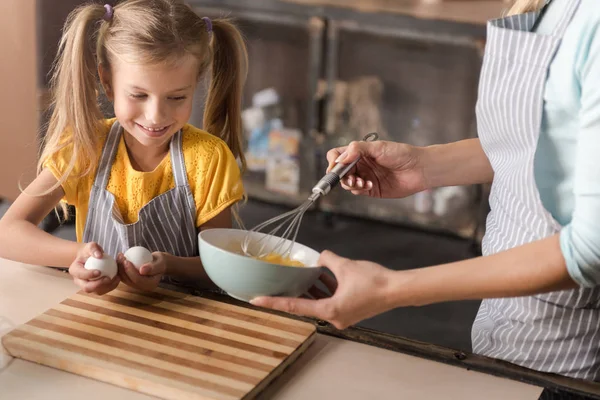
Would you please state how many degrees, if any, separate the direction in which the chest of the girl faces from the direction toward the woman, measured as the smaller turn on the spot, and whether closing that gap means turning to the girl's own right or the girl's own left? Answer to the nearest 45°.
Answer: approximately 45° to the girl's own left

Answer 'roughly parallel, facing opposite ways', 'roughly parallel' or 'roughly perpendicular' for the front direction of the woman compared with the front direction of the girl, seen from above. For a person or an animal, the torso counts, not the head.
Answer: roughly perpendicular

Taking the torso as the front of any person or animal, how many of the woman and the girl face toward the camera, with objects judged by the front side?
1

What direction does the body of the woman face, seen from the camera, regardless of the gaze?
to the viewer's left
